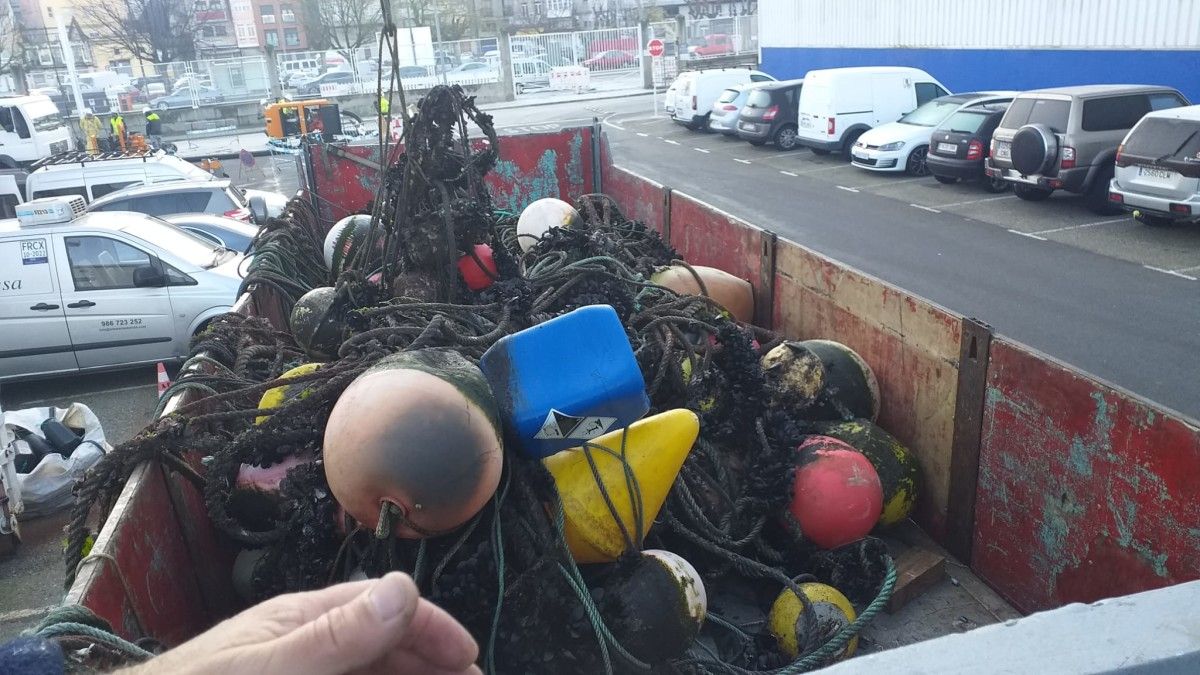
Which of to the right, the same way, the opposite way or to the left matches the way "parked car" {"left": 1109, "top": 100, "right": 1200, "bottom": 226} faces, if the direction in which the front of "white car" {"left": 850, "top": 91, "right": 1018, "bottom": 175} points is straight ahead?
the opposite way

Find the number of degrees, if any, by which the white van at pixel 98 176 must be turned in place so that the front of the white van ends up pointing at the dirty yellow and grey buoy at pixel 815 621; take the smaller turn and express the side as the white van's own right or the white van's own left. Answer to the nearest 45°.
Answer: approximately 90° to the white van's own right

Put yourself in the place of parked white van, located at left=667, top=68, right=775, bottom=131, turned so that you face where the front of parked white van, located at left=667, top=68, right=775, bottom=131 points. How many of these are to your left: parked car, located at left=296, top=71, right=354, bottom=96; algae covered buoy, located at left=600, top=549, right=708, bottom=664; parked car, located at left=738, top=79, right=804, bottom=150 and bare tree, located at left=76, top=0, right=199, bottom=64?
2

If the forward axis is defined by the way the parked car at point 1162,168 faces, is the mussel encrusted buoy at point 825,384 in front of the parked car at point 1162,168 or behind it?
behind

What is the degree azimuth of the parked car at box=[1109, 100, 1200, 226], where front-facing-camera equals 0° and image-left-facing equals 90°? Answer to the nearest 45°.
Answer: approximately 225°

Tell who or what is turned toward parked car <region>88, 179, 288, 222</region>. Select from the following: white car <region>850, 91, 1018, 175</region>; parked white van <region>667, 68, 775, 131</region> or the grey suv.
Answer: the white car

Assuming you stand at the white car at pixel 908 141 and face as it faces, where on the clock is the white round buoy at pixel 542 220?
The white round buoy is roughly at 11 o'clock from the white car.
